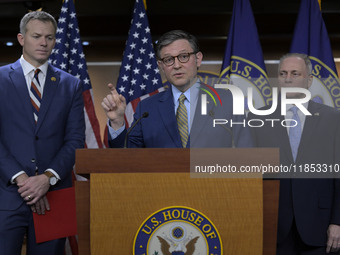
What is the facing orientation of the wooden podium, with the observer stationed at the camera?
facing the viewer

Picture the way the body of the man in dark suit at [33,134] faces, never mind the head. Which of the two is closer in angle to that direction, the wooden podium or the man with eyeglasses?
the wooden podium

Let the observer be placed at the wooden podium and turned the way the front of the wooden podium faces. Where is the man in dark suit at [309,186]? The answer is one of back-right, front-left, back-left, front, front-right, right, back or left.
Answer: back-left

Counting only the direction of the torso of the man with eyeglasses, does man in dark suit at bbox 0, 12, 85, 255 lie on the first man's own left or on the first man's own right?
on the first man's own right

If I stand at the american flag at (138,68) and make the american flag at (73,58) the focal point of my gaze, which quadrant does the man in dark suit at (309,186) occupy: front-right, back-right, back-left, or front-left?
back-left

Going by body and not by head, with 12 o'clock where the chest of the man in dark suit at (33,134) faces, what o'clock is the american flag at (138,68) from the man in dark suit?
The american flag is roughly at 7 o'clock from the man in dark suit.

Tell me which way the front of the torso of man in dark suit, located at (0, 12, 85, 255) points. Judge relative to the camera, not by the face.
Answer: toward the camera

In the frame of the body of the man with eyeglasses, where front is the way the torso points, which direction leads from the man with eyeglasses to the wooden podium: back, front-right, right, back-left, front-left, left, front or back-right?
front

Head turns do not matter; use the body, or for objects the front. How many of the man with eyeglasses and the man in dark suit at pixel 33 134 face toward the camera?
2

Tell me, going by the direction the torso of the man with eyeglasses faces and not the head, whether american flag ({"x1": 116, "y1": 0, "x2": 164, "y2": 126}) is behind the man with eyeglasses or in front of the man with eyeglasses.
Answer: behind

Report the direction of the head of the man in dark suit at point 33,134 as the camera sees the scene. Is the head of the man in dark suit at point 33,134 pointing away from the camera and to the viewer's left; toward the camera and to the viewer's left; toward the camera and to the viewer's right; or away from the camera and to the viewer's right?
toward the camera and to the viewer's right
